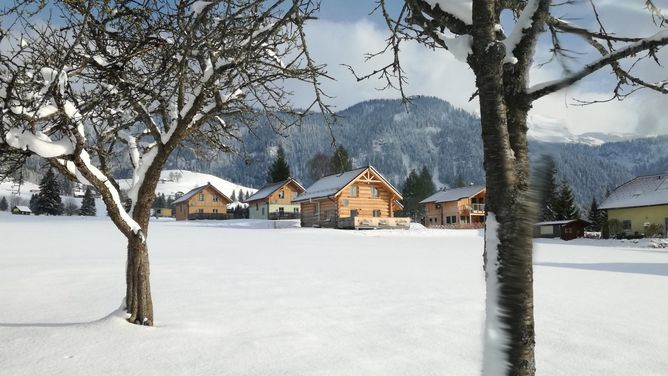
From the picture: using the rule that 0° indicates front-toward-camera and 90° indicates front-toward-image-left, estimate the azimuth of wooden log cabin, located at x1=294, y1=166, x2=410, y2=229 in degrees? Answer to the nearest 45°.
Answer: approximately 315°

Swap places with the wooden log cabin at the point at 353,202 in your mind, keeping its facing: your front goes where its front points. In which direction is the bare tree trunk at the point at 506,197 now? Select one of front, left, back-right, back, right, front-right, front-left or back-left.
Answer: front-right

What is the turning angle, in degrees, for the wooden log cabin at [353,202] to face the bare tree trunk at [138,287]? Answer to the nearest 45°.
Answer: approximately 45° to its right

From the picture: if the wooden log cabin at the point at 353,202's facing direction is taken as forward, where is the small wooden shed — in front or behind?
in front

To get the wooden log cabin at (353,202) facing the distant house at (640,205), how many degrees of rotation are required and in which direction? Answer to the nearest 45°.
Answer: approximately 45° to its left
